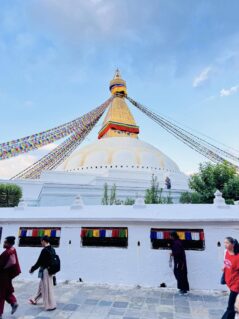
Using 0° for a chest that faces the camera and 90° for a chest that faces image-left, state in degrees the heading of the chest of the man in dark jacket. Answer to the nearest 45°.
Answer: approximately 90°

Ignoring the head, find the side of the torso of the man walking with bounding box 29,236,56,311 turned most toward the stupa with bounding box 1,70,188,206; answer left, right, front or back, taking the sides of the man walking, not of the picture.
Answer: right

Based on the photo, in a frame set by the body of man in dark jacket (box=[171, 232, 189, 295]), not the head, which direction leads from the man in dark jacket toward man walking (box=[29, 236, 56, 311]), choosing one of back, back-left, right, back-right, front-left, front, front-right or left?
front-left

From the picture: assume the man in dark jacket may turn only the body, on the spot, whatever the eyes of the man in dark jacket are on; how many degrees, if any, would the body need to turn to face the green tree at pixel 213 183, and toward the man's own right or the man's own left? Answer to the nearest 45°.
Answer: approximately 90° to the man's own right

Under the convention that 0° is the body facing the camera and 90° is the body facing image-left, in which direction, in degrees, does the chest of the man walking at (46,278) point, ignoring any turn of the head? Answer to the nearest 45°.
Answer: approximately 90°

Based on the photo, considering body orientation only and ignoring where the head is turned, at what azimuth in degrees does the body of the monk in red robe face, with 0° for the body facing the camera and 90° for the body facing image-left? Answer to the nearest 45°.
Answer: approximately 90°

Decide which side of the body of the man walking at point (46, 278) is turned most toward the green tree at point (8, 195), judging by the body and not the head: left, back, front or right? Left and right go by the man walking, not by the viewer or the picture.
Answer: right

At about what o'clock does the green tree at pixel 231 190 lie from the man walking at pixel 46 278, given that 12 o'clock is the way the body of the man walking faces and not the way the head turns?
The green tree is roughly at 5 o'clock from the man walking.

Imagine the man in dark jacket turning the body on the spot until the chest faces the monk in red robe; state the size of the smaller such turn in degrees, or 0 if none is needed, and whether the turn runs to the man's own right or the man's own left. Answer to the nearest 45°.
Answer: approximately 45° to the man's own left
